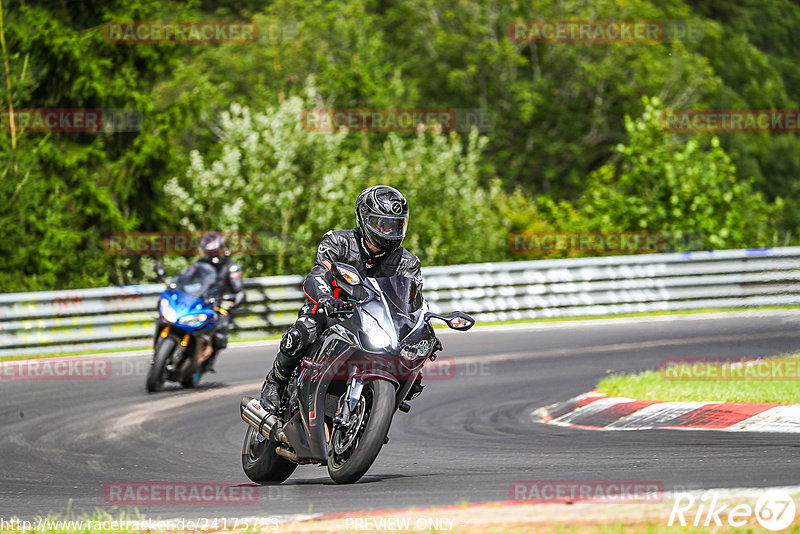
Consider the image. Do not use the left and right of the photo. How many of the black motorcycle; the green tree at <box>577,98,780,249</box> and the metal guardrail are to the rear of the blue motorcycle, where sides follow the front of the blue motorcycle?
2

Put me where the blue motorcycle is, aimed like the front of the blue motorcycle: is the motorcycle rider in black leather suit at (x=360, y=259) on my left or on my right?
on my left

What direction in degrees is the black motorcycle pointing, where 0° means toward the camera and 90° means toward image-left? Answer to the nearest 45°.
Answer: approximately 315°

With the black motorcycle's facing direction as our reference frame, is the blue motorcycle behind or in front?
behind

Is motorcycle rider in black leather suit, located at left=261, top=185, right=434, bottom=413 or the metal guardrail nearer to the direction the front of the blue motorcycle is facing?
the motorcycle rider in black leather suit

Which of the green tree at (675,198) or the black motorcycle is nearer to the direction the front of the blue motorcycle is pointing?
the black motorcycle

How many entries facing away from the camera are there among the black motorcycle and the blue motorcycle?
0

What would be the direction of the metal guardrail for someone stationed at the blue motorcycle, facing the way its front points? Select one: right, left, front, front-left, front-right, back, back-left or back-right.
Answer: back

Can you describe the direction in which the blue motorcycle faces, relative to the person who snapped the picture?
facing the viewer and to the left of the viewer

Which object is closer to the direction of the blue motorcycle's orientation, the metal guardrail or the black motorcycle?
the black motorcycle

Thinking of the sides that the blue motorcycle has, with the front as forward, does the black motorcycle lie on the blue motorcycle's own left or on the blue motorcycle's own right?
on the blue motorcycle's own left

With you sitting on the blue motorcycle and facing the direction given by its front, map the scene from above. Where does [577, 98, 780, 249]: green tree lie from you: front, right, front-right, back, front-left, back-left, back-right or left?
back

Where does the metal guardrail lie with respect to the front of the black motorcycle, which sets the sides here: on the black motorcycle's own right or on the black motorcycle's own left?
on the black motorcycle's own left
